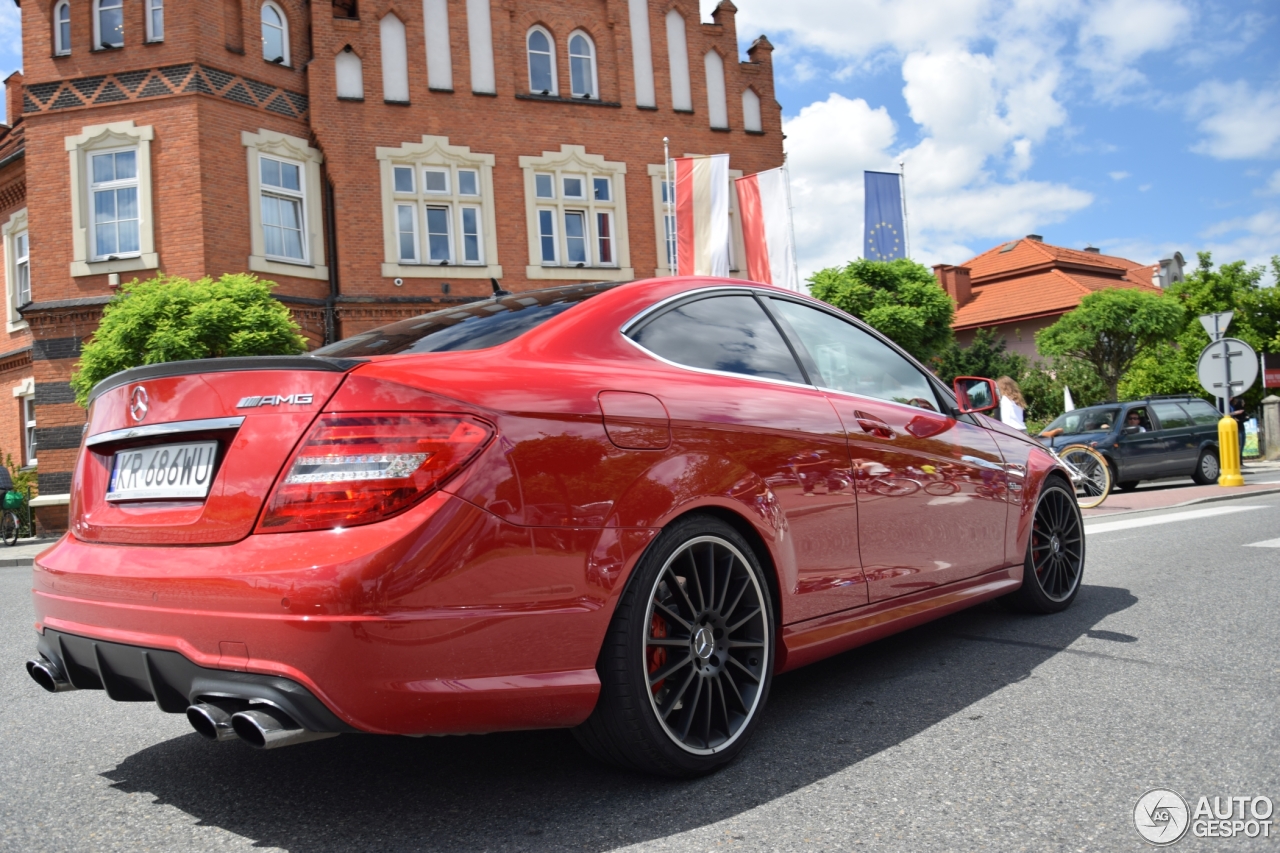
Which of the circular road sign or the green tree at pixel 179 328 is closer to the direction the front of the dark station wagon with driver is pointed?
the green tree

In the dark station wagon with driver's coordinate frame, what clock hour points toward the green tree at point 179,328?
The green tree is roughly at 12 o'clock from the dark station wagon with driver.

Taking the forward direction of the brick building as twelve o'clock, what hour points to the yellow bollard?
The yellow bollard is roughly at 10 o'clock from the brick building.

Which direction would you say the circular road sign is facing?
away from the camera

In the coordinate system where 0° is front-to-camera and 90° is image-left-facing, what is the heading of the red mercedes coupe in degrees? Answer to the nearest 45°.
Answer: approximately 225°

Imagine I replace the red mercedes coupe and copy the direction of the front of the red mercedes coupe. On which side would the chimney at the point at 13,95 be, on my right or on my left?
on my left

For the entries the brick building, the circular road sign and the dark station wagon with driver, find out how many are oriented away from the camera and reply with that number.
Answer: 1

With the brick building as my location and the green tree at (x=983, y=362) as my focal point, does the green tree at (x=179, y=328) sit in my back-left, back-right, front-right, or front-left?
back-right

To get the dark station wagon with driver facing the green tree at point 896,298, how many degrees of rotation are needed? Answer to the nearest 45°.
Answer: approximately 90° to its right

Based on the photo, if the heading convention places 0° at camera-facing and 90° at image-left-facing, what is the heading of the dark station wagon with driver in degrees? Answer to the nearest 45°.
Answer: approximately 45°

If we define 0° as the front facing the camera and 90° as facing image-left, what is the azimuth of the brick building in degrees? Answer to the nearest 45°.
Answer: approximately 0°
